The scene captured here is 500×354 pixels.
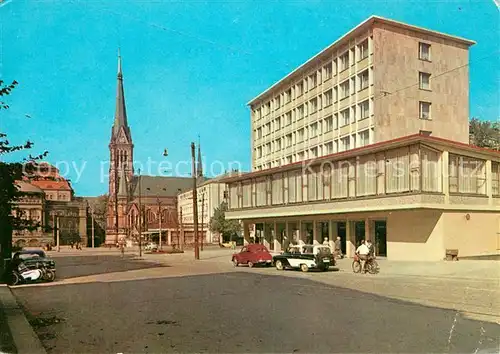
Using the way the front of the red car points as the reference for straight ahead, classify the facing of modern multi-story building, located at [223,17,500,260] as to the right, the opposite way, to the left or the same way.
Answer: to the left

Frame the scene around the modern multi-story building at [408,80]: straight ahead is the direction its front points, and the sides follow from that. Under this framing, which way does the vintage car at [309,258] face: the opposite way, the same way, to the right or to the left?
to the right

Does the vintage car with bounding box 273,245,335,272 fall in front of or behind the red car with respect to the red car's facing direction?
behind

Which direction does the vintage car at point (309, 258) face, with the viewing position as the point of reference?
facing away from the viewer and to the left of the viewer

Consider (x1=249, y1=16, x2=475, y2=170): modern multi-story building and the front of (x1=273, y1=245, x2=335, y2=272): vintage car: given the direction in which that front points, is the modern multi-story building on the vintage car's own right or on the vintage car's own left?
on the vintage car's own right
